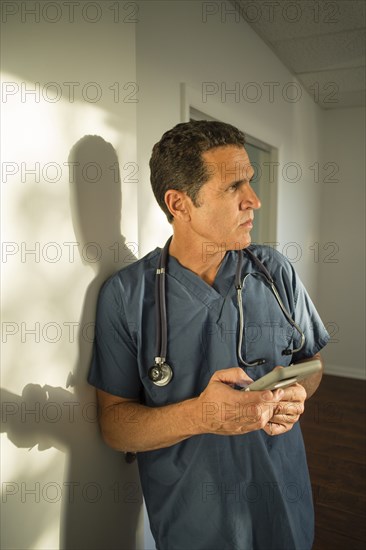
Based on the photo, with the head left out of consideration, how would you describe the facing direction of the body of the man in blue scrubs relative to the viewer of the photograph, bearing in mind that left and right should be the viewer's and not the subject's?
facing the viewer and to the right of the viewer

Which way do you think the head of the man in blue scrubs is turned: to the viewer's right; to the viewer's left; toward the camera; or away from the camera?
to the viewer's right
